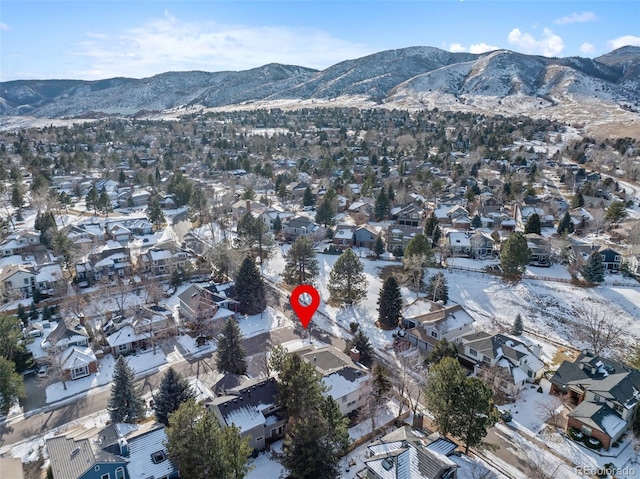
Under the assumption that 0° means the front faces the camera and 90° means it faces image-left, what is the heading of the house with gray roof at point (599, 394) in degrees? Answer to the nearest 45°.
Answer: approximately 45°

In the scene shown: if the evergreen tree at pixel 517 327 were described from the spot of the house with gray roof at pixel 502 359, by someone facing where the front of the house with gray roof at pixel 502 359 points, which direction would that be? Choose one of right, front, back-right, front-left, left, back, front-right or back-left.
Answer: back-right

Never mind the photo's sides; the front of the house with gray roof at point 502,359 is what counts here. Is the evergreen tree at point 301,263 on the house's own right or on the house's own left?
on the house's own right

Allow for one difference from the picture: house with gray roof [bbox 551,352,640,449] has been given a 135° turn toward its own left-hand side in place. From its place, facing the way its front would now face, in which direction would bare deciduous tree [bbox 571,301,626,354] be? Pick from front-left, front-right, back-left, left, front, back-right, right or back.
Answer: left

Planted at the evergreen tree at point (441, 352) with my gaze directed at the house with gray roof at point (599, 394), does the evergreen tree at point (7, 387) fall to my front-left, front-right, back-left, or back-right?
back-right

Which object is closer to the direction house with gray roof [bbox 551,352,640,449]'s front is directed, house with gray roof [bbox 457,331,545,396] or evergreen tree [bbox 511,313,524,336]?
the house with gray roof

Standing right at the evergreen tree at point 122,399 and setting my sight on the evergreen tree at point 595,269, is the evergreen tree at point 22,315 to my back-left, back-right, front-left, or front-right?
back-left

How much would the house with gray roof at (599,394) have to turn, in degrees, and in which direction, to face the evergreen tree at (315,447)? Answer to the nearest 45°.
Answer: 0° — it already faces it

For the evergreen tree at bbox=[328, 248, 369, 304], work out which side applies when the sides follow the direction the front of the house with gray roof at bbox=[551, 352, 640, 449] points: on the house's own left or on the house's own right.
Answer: on the house's own right

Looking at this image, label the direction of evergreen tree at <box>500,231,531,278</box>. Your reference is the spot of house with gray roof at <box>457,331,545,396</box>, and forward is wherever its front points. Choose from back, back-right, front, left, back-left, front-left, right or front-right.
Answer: back-right
